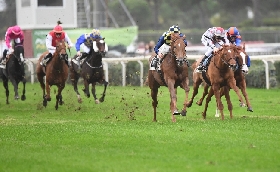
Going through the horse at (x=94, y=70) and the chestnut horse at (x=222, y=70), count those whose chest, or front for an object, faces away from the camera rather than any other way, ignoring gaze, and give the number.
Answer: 0

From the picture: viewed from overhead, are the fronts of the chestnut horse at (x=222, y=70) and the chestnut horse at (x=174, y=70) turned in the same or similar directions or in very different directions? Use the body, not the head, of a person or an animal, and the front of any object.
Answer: same or similar directions

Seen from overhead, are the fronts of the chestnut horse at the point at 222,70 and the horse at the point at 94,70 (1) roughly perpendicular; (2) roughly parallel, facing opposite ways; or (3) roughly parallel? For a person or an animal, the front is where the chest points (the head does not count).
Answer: roughly parallel

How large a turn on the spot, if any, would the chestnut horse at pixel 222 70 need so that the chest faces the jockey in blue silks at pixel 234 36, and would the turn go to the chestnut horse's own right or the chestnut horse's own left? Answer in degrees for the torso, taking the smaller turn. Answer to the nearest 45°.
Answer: approximately 135° to the chestnut horse's own left

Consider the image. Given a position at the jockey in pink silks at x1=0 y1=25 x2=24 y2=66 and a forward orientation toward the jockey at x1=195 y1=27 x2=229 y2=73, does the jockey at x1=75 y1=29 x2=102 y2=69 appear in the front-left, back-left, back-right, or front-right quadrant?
front-left

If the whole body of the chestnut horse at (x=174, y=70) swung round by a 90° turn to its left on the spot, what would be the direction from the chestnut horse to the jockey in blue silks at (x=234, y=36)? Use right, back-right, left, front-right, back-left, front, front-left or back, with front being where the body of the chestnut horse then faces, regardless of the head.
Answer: front

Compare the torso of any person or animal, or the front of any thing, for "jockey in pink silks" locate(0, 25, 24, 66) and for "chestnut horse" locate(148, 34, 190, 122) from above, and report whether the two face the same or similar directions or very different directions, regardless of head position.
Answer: same or similar directions

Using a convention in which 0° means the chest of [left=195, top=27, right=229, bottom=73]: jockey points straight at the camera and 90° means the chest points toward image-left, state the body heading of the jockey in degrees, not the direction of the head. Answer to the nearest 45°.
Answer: approximately 315°

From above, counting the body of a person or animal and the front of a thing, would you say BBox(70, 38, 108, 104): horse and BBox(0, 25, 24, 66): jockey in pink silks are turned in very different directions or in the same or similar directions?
same or similar directions
